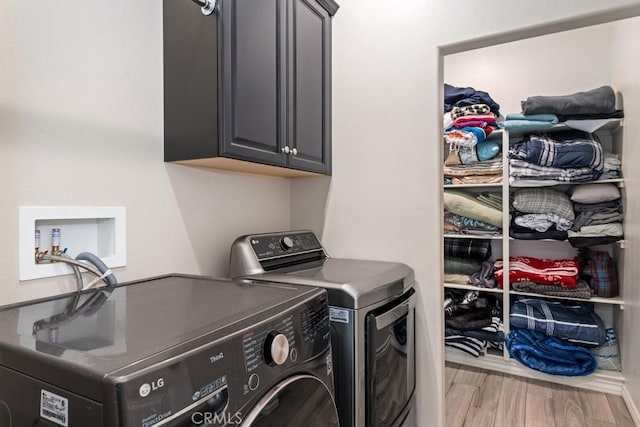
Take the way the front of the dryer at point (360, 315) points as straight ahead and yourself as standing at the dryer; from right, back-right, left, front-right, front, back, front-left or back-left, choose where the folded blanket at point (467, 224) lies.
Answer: left

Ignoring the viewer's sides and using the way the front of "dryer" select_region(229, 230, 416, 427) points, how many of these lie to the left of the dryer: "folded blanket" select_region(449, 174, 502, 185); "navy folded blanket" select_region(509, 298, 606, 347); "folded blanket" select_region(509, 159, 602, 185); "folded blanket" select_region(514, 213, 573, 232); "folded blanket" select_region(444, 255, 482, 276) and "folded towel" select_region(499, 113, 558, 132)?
6

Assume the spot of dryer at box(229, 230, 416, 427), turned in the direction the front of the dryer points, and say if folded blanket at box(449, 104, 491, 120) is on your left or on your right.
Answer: on your left

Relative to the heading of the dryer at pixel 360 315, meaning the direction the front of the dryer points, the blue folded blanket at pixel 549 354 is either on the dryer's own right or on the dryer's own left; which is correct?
on the dryer's own left

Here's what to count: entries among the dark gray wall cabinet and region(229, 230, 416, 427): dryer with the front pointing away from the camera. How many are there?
0

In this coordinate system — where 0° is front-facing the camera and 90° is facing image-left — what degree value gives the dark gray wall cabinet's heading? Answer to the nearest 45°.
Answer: approximately 315°

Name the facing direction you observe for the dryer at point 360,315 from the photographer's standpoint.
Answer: facing the viewer and to the right of the viewer
